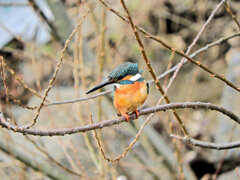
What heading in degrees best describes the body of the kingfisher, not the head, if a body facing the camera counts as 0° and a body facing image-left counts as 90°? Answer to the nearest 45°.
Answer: approximately 45°
